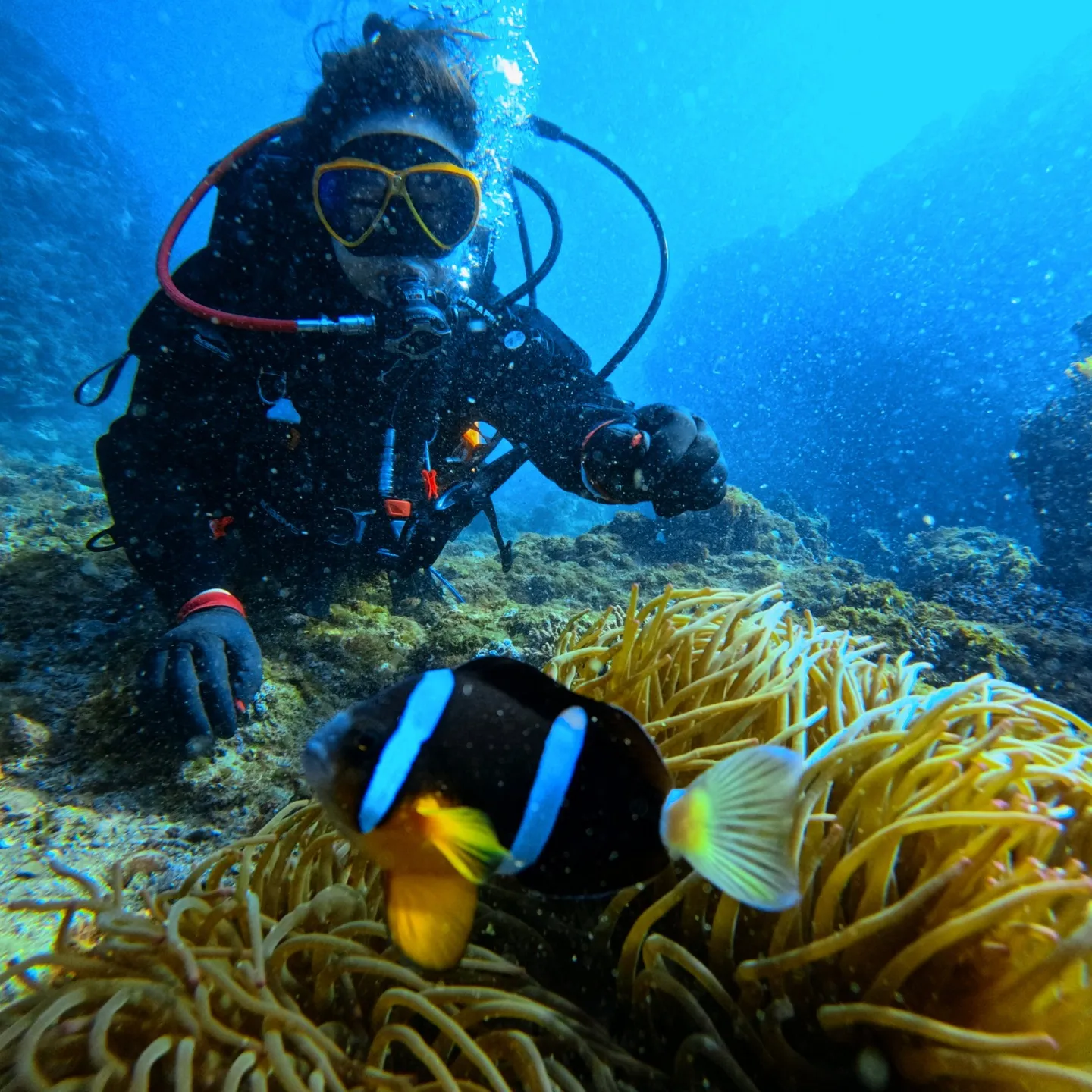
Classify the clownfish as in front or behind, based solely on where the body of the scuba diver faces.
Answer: in front

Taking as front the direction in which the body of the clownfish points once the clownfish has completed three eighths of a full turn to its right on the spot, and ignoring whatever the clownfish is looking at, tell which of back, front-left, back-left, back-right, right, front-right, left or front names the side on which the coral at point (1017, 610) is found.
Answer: front

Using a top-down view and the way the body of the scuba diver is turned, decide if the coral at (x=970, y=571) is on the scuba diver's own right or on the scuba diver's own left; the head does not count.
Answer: on the scuba diver's own left

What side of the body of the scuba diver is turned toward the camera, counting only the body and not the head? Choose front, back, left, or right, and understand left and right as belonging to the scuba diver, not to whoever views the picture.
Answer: front

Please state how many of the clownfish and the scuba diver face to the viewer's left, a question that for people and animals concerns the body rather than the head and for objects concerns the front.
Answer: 1

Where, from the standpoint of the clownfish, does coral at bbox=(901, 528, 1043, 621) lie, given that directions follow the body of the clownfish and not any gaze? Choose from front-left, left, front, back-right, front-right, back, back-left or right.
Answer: back-right

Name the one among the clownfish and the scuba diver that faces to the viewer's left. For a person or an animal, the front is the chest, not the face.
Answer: the clownfish

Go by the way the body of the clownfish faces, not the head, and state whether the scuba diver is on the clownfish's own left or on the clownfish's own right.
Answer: on the clownfish's own right

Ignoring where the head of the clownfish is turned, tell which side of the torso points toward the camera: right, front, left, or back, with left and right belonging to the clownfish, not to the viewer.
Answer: left

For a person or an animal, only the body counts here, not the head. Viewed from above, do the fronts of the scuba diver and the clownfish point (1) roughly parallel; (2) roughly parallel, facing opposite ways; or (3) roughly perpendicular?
roughly perpendicular

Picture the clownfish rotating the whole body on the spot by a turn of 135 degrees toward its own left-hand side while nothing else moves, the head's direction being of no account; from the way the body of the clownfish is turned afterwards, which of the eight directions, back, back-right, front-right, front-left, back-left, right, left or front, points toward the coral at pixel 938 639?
left
